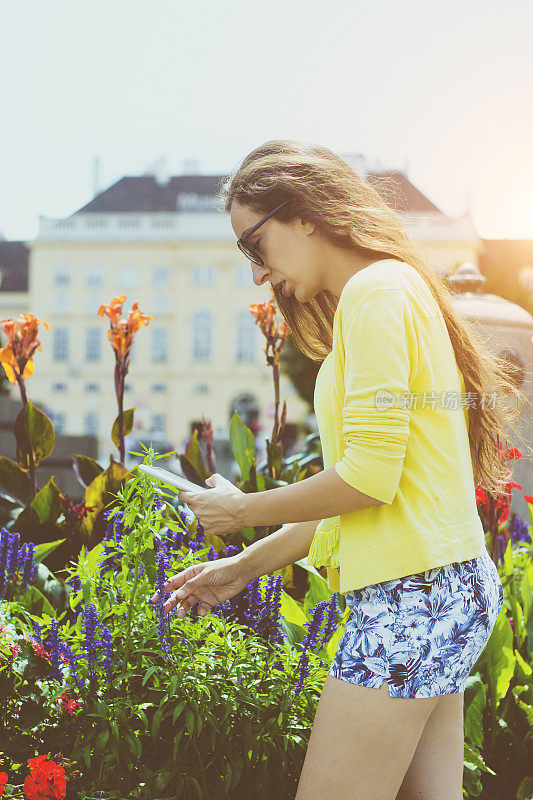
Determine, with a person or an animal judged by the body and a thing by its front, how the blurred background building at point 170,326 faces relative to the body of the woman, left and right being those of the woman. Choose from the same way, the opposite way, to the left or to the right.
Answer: to the left

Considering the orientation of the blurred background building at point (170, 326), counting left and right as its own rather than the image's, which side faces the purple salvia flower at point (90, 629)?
front

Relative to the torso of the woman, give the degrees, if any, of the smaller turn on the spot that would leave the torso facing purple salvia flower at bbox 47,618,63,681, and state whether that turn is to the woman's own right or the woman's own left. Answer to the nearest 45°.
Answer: approximately 45° to the woman's own right

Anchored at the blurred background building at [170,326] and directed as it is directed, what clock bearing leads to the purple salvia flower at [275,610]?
The purple salvia flower is roughly at 12 o'clock from the blurred background building.

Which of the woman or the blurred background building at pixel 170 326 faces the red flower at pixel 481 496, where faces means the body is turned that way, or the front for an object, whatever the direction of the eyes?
the blurred background building

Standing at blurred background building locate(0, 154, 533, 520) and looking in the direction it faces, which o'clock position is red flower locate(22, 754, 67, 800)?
The red flower is roughly at 12 o'clock from the blurred background building.

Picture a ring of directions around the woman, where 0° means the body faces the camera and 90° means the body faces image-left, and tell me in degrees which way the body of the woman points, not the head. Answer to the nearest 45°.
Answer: approximately 90°

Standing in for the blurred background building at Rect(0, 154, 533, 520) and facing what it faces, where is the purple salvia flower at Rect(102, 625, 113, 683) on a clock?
The purple salvia flower is roughly at 12 o'clock from the blurred background building.

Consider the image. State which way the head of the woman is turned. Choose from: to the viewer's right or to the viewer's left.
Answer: to the viewer's left

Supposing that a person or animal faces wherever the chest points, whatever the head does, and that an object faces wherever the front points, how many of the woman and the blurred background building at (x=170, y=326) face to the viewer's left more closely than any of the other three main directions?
1
